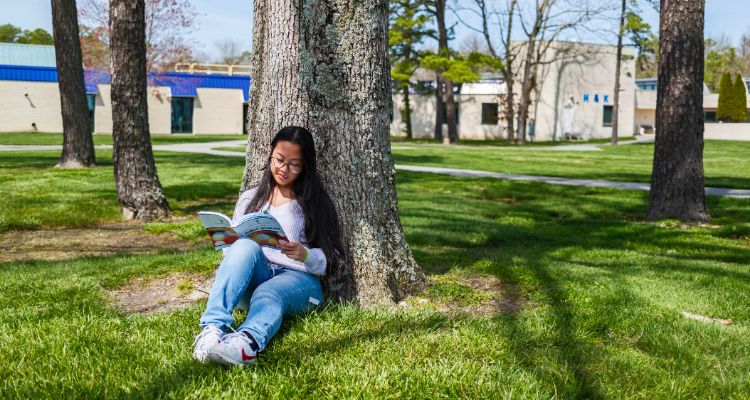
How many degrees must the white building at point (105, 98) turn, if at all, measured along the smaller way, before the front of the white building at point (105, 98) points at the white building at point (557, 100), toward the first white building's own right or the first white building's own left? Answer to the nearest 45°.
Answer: approximately 90° to the first white building's own left

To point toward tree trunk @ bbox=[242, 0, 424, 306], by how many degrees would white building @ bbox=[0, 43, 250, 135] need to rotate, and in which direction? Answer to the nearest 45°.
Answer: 0° — it already faces it

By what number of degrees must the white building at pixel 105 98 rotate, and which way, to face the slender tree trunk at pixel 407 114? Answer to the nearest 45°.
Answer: approximately 90° to its left

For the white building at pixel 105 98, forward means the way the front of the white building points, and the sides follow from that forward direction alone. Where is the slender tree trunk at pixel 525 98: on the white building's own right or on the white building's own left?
on the white building's own left

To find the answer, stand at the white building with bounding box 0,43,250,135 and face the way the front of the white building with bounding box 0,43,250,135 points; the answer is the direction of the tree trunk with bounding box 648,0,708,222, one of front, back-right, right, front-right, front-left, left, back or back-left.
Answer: front

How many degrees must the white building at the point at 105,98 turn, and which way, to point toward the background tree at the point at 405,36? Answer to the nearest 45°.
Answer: approximately 45° to its left

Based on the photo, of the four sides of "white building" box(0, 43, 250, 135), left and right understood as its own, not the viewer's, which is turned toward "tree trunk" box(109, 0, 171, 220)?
front

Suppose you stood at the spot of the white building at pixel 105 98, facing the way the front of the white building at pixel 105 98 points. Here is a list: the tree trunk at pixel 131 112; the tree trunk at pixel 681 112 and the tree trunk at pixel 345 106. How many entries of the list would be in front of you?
3

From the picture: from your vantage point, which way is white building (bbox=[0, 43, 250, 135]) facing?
toward the camera

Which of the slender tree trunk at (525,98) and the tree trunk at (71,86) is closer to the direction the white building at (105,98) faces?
the tree trunk

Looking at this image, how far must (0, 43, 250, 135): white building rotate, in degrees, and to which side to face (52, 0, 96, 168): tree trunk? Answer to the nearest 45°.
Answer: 0° — it already faces it

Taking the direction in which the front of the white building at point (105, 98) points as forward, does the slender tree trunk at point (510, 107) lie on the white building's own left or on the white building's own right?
on the white building's own left

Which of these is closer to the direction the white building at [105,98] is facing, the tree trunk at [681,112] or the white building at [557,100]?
the tree trunk

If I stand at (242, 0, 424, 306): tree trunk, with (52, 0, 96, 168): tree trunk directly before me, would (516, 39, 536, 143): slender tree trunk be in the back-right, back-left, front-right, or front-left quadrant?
front-right

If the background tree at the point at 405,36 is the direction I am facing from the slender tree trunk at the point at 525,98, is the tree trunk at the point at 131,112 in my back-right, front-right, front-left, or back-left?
front-left
